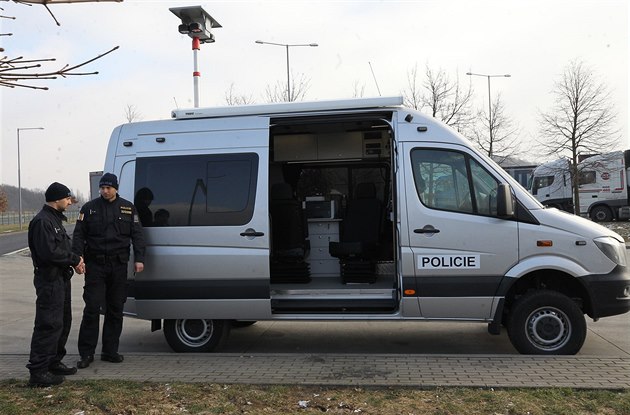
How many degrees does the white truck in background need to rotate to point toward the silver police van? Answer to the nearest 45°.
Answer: approximately 90° to its left

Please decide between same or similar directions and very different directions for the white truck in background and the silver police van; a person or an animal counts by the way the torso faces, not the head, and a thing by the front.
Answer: very different directions

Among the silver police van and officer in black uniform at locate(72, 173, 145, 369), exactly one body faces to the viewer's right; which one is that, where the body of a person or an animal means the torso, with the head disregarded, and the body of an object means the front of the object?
the silver police van

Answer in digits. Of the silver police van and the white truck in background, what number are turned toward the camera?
0

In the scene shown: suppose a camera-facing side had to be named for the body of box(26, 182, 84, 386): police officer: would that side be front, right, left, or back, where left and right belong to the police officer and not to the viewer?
right

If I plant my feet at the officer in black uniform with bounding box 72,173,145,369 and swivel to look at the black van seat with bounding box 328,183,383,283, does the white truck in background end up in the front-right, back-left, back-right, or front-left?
front-left

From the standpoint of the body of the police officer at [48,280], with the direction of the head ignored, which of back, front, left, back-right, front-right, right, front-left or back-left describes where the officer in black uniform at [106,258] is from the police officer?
front-left

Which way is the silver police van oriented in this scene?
to the viewer's right

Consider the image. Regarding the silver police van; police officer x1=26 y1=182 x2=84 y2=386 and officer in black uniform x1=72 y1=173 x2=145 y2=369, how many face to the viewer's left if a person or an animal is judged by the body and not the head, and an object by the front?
0

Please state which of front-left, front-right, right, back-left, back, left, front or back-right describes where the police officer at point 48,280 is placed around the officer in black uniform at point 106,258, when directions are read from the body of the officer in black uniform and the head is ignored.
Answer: front-right

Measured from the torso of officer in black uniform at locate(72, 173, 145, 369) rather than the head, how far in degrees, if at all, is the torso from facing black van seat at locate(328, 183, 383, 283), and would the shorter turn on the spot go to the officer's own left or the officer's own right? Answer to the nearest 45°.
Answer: approximately 90° to the officer's own left

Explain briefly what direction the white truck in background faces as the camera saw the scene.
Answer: facing to the left of the viewer

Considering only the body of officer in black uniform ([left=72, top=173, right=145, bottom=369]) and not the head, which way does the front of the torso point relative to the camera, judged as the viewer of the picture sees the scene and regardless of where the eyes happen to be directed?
toward the camera

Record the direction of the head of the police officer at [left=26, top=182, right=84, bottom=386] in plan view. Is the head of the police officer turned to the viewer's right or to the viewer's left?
to the viewer's right

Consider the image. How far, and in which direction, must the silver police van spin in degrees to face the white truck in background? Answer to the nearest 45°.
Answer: approximately 45° to its left
